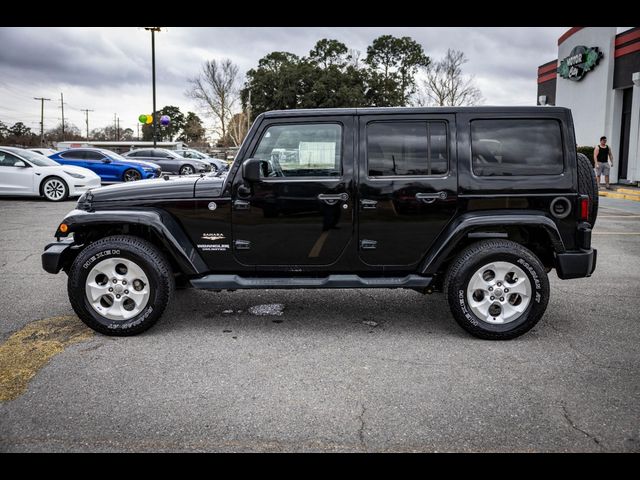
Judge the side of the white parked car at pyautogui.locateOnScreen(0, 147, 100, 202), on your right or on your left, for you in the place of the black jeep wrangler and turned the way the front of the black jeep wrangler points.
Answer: on your right

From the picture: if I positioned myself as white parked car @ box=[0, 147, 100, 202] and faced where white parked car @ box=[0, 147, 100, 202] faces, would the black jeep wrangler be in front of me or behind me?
in front

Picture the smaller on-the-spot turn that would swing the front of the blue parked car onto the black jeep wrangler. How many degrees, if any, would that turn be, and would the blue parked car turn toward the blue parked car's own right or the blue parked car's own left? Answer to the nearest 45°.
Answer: approximately 45° to the blue parked car's own right

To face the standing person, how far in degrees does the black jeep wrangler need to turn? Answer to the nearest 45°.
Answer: approximately 135° to its right

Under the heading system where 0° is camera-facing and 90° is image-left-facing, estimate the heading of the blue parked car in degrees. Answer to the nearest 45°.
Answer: approximately 315°

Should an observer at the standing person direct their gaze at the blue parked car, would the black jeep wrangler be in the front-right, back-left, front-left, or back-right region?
front-left

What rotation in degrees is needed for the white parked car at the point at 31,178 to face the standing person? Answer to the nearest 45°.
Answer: approximately 45° to its left

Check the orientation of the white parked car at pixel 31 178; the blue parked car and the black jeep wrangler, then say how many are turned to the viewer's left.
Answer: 1

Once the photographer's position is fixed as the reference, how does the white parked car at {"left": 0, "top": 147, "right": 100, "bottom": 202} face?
facing the viewer and to the right of the viewer

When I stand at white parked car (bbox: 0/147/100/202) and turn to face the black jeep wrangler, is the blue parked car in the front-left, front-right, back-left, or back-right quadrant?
back-left

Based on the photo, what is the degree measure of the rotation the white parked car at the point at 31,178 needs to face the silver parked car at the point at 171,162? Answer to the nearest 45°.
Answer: approximately 90° to its left

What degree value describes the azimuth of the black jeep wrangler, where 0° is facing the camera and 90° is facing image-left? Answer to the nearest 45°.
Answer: approximately 90°

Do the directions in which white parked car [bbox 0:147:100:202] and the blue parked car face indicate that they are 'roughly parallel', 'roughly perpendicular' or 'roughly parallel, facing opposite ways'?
roughly parallel

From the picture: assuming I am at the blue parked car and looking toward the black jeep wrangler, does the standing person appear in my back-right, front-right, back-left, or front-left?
front-left

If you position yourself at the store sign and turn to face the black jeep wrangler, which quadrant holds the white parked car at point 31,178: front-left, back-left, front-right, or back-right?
front-right

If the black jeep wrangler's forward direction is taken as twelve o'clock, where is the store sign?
The store sign is roughly at 4 o'clock from the black jeep wrangler.

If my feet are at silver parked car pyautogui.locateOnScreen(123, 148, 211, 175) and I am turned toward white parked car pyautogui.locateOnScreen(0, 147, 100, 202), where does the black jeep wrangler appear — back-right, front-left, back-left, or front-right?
front-left
